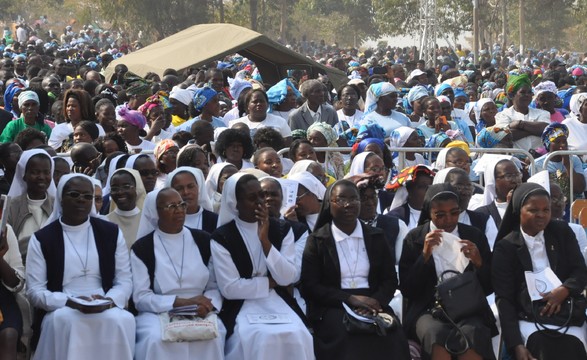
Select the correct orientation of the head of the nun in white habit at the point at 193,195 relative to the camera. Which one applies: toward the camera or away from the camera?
toward the camera

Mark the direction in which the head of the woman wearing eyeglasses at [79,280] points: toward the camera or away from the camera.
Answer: toward the camera

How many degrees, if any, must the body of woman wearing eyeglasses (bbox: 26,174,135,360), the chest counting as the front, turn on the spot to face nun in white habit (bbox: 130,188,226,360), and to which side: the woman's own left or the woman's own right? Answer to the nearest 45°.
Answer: approximately 90° to the woman's own left

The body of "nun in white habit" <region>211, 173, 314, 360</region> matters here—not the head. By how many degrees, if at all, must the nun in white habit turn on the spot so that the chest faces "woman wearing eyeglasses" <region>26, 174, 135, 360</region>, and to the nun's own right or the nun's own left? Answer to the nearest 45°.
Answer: approximately 135° to the nun's own right

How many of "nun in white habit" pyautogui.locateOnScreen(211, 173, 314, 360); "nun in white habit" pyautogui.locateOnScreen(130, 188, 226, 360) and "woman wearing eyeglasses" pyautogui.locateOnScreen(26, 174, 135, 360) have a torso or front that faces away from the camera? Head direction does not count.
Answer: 0

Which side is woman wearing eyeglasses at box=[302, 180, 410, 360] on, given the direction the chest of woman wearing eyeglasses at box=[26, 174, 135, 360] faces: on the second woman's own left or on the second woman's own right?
on the second woman's own left

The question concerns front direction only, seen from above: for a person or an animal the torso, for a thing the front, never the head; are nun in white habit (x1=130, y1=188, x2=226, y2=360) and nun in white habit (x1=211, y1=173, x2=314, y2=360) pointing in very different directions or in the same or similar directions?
same or similar directions

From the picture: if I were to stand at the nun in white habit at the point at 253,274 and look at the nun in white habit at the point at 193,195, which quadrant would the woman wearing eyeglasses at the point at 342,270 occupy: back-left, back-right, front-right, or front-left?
back-right

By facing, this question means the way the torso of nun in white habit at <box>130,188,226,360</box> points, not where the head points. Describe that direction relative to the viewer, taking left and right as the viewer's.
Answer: facing the viewer and to the right of the viewer

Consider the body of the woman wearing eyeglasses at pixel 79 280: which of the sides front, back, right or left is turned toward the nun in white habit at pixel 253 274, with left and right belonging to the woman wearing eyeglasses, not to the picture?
left

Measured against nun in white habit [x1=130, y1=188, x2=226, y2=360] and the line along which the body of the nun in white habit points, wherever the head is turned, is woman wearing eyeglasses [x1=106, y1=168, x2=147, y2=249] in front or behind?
behind

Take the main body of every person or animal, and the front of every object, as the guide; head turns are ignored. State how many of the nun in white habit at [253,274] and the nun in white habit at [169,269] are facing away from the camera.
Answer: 0

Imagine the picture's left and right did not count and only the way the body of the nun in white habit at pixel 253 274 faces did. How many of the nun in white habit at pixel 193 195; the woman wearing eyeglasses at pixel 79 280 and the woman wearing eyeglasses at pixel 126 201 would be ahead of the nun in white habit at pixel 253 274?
0

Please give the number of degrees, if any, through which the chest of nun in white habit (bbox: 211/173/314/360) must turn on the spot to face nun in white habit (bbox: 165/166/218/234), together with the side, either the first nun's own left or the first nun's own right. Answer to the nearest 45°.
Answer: approximately 180°

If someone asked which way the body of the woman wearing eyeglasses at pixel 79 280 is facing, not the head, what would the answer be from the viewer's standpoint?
toward the camera
